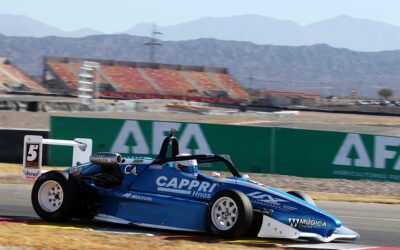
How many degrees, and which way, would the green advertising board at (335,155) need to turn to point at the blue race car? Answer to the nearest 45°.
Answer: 0° — it already faces it

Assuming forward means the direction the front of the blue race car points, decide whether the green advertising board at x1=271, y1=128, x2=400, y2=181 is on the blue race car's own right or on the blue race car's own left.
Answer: on the blue race car's own left

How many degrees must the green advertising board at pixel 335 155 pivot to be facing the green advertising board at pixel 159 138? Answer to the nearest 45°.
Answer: approximately 90° to its right

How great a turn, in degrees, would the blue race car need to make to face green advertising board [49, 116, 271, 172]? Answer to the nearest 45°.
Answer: approximately 135° to its left

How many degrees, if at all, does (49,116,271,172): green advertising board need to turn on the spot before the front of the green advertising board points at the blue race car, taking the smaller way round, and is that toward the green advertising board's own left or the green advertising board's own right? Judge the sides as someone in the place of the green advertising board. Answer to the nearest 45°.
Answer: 0° — it already faces it

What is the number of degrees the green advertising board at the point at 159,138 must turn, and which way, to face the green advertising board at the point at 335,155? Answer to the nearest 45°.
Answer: approximately 90° to its left

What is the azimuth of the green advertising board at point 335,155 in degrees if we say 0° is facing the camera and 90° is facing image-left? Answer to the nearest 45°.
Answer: approximately 0°

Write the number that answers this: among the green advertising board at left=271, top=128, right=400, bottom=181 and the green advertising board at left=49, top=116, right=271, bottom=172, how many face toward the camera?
2

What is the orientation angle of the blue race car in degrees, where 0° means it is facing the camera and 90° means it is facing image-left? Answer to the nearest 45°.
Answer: approximately 315°
